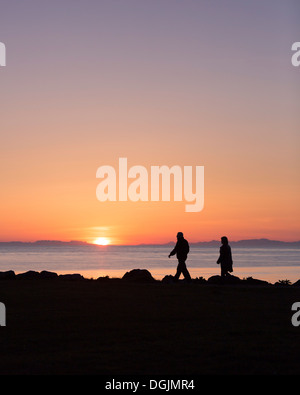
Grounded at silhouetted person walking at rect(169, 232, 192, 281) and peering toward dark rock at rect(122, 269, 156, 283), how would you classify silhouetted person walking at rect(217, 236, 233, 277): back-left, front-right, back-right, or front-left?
back-right

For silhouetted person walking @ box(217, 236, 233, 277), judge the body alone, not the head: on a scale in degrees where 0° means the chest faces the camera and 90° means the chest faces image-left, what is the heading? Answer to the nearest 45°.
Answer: approximately 90°
